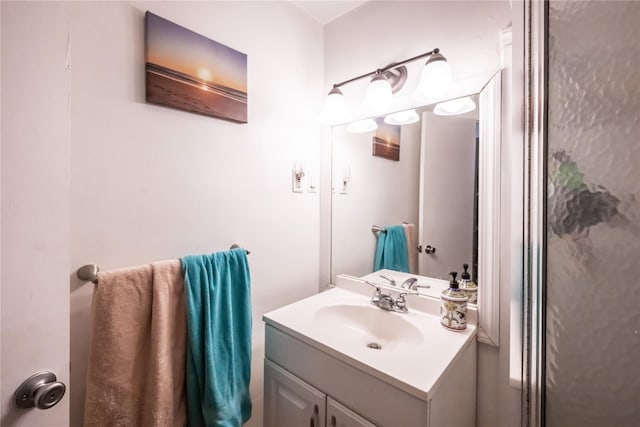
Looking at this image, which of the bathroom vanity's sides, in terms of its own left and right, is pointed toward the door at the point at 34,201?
front

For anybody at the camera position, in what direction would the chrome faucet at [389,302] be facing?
facing the viewer and to the left of the viewer

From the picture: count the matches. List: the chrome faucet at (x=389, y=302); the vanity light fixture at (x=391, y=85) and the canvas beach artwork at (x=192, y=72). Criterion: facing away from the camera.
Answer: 0

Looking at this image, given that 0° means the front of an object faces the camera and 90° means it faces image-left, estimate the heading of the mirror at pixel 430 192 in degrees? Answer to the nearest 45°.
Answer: approximately 45°

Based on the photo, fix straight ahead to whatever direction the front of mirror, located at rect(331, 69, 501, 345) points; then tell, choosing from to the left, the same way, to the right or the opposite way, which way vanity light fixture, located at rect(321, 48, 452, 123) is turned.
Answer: the same way

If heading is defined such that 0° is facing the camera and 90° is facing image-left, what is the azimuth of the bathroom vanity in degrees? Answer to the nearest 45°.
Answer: approximately 45°

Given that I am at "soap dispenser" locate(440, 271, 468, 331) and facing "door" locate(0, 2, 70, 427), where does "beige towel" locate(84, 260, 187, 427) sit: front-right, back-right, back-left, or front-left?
front-right

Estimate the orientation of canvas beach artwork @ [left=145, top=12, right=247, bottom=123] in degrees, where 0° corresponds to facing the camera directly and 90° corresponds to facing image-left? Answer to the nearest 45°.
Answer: approximately 315°

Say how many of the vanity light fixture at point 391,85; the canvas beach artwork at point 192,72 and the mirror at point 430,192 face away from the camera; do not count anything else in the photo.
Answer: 0

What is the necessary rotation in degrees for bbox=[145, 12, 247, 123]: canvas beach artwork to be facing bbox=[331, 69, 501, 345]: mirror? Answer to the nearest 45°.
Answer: approximately 45° to its left

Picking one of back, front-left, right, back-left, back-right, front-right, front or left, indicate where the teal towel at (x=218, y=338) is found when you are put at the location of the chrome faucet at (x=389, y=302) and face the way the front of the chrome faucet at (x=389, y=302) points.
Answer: front
